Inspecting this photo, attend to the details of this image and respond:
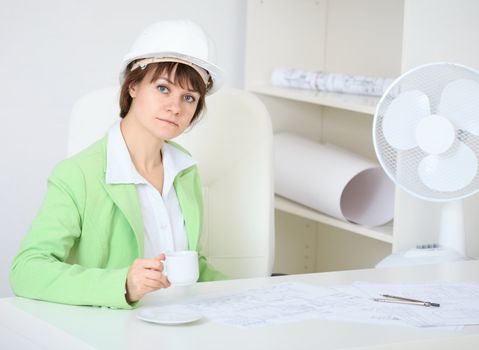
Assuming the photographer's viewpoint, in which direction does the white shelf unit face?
facing the viewer and to the left of the viewer

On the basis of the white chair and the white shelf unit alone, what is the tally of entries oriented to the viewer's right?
0

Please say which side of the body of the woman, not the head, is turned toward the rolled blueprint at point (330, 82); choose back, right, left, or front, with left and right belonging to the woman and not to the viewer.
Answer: left

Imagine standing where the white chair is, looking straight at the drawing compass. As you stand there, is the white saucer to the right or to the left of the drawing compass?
right

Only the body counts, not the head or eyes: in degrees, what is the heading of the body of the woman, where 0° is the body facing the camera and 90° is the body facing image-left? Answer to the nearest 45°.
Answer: approximately 315°

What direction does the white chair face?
toward the camera

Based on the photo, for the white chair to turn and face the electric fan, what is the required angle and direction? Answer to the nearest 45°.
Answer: approximately 90° to its left

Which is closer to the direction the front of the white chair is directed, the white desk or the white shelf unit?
the white desk

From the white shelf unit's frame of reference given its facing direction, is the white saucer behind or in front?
in front
